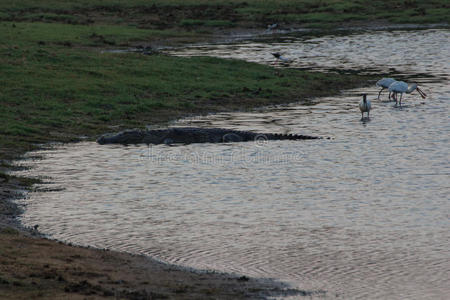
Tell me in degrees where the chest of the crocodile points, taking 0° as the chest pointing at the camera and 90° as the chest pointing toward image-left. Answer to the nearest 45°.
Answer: approximately 90°
